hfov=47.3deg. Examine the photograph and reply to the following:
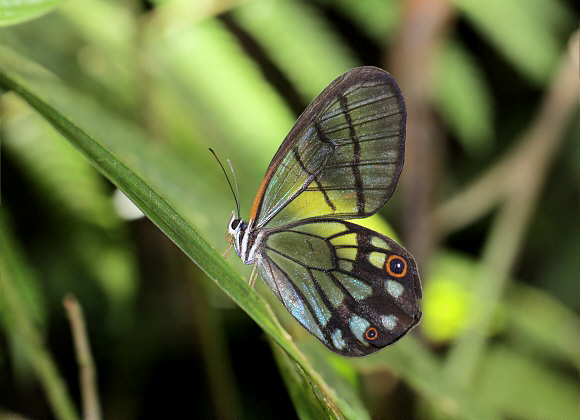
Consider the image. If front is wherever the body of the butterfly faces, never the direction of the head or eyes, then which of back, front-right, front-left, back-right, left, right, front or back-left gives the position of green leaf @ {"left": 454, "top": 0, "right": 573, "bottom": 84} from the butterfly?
back-right

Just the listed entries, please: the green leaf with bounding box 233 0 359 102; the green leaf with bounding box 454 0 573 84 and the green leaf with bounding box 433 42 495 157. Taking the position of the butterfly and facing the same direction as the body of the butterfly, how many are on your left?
0

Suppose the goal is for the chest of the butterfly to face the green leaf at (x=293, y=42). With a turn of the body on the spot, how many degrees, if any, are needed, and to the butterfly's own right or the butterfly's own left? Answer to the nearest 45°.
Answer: approximately 90° to the butterfly's own right

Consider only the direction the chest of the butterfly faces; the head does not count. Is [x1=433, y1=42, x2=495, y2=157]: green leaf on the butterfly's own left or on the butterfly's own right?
on the butterfly's own right

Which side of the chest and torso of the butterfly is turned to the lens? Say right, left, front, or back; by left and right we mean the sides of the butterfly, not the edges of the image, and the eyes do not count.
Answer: left
